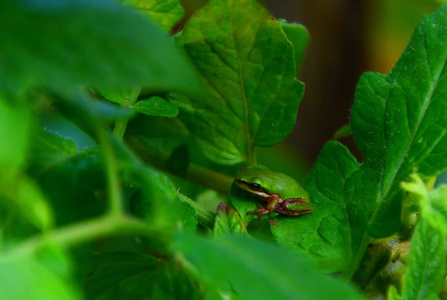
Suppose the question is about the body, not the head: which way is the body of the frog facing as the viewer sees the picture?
to the viewer's left
